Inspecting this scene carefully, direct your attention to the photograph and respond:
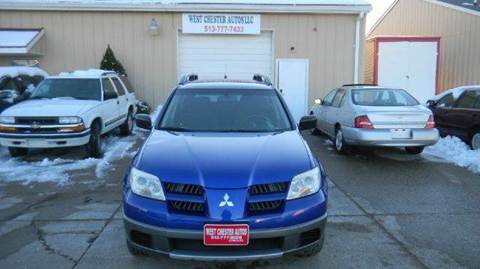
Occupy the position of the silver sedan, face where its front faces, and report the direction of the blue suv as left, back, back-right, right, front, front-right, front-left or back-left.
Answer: back-left

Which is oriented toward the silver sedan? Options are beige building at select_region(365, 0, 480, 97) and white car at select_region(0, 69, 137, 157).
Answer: the beige building

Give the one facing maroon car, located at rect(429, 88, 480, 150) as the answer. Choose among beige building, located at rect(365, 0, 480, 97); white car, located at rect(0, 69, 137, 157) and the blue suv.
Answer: the beige building

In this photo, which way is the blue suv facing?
toward the camera

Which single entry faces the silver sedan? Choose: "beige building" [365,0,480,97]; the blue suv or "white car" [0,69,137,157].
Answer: the beige building

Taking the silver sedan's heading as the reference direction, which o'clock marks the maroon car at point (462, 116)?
The maroon car is roughly at 3 o'clock from the silver sedan.

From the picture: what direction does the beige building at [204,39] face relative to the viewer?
toward the camera

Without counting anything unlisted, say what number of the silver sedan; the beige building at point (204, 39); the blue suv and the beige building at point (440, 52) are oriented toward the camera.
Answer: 3

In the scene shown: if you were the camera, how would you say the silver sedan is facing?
facing away from the viewer and to the left of the viewer

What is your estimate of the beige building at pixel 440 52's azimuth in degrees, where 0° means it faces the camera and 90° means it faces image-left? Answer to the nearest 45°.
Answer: approximately 0°

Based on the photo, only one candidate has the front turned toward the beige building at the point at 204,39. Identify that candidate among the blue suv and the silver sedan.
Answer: the silver sedan

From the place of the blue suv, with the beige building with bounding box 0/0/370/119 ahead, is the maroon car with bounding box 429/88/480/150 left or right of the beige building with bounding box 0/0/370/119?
right

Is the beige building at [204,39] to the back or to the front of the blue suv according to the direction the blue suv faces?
to the back

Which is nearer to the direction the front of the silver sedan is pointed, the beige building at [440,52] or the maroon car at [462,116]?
the beige building

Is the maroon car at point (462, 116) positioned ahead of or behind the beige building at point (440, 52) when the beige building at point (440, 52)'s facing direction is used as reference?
ahead

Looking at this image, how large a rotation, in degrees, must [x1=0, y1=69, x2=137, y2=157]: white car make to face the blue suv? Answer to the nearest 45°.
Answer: approximately 45° to its left

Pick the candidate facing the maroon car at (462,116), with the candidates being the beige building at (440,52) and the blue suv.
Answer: the beige building

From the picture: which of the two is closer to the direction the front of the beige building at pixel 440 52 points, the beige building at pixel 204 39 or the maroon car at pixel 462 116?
the maroon car
